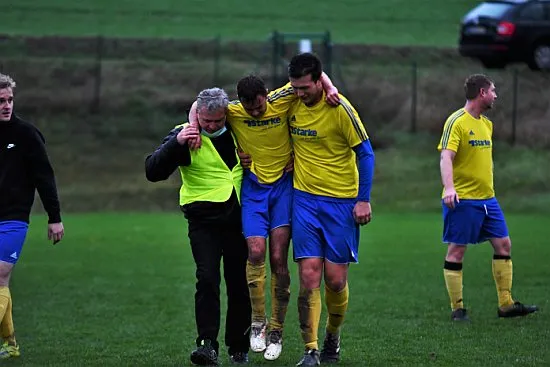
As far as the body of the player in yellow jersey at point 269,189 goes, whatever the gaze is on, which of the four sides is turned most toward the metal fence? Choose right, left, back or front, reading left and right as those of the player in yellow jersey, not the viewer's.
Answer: back

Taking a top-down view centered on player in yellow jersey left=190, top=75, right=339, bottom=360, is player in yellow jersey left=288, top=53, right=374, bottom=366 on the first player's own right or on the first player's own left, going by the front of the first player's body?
on the first player's own left

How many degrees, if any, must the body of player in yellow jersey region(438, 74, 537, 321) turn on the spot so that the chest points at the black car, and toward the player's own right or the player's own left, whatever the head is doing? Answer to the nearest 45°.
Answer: approximately 135° to the player's own left

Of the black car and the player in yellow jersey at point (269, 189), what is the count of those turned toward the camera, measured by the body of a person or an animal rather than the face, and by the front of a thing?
1

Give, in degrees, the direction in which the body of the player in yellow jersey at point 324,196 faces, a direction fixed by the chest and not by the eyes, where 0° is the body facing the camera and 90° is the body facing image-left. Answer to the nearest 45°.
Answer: approximately 45°

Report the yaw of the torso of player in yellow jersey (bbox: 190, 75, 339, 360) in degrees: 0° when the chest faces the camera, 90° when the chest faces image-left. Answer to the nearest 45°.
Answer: approximately 0°

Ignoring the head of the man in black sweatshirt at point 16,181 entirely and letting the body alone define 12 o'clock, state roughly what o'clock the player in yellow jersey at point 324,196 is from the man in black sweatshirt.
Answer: The player in yellow jersey is roughly at 8 o'clock from the man in black sweatshirt.
